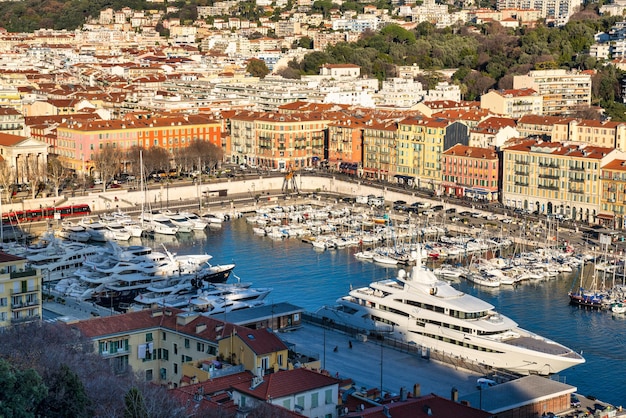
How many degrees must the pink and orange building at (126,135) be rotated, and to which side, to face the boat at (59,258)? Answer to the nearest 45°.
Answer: approximately 45° to its right

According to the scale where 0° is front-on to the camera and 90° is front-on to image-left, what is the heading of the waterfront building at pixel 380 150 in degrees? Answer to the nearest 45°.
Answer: approximately 45°

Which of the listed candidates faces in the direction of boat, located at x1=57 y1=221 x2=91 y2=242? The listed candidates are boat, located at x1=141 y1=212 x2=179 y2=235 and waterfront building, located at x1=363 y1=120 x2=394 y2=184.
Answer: the waterfront building

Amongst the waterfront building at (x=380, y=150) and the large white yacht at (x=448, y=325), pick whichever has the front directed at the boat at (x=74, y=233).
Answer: the waterfront building

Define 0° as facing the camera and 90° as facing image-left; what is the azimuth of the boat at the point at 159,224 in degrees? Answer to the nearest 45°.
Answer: approximately 315°

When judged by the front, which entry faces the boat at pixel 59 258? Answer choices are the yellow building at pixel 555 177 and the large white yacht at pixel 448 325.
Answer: the yellow building

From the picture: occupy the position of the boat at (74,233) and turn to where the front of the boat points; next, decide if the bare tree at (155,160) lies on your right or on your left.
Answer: on your left

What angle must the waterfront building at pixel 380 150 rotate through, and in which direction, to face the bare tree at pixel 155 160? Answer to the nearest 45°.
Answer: approximately 45° to its right
